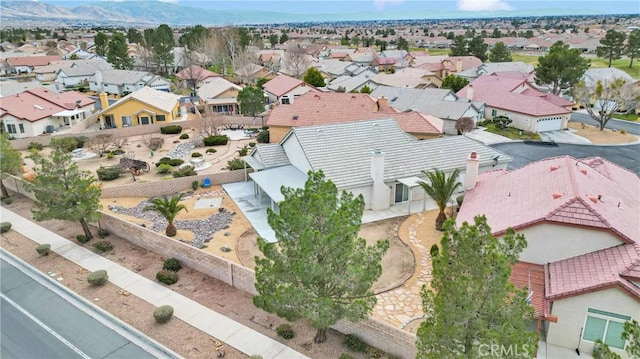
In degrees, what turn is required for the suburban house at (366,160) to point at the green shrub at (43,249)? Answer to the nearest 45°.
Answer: approximately 180°

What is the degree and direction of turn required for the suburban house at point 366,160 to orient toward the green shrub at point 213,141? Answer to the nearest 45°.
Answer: approximately 90° to its left

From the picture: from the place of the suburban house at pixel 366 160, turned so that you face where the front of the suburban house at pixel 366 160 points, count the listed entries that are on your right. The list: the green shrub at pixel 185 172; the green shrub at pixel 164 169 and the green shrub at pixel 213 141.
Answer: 0

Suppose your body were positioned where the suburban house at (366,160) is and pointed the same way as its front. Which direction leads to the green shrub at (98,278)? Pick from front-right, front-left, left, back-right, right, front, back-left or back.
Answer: back

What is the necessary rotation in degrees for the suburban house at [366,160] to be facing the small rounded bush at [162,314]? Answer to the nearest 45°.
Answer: approximately 180°

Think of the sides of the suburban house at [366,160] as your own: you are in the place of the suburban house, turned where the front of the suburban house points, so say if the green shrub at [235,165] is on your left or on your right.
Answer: on your left

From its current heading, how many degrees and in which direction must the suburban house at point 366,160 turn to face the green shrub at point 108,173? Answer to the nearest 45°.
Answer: approximately 135° to its left

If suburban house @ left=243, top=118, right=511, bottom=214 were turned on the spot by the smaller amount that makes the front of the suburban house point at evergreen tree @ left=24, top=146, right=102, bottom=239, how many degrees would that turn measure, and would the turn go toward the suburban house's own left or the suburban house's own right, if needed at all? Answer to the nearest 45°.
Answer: approximately 180°

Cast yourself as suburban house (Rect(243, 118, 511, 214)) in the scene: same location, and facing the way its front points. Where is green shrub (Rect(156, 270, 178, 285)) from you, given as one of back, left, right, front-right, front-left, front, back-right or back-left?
back

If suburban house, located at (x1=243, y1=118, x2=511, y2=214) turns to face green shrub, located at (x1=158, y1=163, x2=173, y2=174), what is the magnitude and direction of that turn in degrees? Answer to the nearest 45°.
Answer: approximately 135° to its left

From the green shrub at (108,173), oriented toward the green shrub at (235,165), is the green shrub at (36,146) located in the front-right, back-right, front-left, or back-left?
back-left

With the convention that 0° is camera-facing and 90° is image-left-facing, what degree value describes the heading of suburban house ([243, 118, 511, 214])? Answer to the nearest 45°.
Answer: approximately 225°

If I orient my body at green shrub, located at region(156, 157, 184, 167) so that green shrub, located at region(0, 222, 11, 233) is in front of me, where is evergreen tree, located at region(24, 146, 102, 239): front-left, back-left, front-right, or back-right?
front-left

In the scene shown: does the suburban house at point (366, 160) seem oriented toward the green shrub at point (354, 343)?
no

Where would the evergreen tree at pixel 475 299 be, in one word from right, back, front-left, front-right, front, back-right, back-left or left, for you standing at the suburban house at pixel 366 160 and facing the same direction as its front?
back-right

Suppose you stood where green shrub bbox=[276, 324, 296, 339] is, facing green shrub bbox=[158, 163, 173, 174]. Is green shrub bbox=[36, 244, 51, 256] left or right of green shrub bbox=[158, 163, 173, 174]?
left

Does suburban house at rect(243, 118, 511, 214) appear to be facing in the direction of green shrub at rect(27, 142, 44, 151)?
no

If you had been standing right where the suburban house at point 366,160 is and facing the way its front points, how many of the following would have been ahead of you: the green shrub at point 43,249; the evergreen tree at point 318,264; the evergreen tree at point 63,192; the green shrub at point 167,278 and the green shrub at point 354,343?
0
